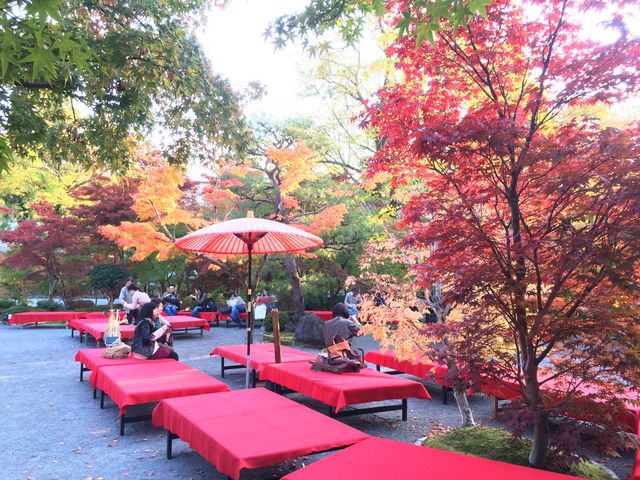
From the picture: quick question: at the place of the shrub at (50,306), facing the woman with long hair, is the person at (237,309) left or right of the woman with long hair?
left

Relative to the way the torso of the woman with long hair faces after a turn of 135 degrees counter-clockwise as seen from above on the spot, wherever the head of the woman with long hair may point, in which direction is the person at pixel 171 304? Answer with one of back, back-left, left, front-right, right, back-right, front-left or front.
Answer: front-right

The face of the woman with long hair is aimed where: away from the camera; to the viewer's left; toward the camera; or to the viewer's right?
to the viewer's right

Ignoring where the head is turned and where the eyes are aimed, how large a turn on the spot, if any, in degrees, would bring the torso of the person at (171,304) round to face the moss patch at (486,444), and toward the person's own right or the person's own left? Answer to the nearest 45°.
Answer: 0° — they already face it

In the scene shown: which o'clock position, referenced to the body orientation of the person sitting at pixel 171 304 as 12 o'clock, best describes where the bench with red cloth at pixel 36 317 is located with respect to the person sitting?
The bench with red cloth is roughly at 3 o'clock from the person sitting.

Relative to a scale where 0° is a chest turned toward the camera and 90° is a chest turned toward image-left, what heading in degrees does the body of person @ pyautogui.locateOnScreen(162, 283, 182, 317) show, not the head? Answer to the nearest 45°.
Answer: approximately 0°

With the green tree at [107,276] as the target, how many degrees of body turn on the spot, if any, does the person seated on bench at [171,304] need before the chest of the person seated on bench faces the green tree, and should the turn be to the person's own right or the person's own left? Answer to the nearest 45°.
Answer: approximately 135° to the person's own right

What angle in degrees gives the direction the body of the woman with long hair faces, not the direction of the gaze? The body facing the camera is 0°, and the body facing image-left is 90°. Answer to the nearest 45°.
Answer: approximately 270°

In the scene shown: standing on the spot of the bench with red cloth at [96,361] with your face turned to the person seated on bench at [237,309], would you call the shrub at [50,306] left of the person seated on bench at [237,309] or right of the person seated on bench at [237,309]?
left

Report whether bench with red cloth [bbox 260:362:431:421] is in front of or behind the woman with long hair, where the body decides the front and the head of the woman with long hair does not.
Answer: in front

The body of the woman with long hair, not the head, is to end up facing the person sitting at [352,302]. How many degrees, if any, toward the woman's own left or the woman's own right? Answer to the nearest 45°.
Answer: approximately 45° to the woman's own left

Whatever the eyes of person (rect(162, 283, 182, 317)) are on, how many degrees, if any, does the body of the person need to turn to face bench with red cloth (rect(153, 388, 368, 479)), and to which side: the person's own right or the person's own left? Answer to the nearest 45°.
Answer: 0° — they already face it

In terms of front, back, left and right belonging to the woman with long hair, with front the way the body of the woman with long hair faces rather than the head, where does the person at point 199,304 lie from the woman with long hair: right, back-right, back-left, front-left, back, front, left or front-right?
left
